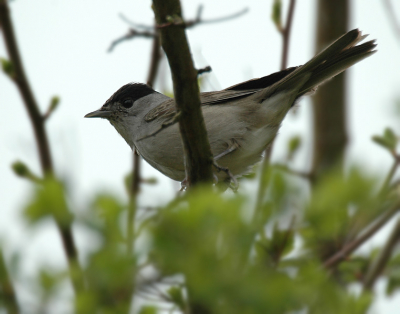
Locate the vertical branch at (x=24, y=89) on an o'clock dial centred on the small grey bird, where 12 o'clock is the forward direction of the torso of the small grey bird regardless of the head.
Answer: The vertical branch is roughly at 12 o'clock from the small grey bird.

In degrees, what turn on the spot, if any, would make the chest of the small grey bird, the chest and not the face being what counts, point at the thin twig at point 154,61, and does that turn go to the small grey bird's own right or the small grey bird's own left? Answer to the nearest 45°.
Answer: approximately 45° to the small grey bird's own right

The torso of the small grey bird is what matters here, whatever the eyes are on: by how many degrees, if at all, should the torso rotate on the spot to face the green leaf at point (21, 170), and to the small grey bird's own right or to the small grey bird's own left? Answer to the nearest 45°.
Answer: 0° — it already faces it

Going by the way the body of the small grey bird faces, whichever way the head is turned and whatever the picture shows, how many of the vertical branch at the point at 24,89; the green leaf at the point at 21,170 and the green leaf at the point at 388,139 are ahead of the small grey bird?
2

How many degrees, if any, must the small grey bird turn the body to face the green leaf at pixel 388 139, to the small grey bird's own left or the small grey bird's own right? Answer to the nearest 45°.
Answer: approximately 180°

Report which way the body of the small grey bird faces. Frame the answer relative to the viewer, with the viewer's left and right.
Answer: facing to the left of the viewer

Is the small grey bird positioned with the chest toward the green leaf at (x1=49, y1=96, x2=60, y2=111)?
yes

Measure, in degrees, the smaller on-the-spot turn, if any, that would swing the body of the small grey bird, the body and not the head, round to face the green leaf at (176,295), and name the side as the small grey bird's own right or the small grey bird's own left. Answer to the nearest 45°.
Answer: approximately 90° to the small grey bird's own left

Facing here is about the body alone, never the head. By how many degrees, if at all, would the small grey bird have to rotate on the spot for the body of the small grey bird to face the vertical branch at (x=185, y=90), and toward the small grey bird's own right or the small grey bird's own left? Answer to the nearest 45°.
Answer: approximately 90° to the small grey bird's own left
